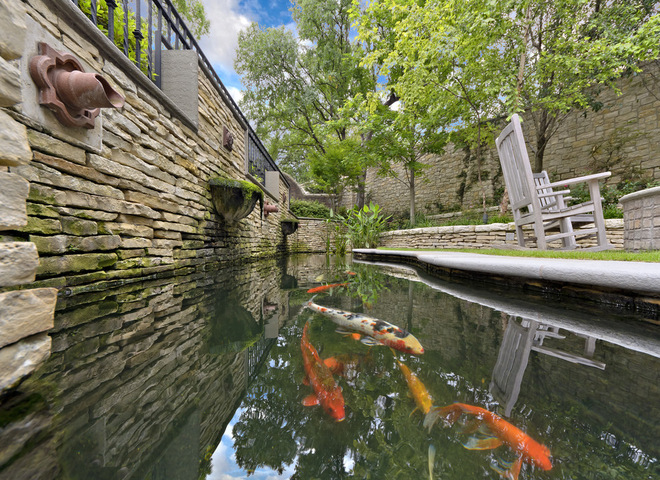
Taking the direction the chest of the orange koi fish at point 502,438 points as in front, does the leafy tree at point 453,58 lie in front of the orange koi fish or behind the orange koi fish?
behind

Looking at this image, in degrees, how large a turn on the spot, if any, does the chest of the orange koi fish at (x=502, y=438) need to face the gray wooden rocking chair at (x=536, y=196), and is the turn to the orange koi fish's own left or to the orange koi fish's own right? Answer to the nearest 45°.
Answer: approximately 135° to the orange koi fish's own left

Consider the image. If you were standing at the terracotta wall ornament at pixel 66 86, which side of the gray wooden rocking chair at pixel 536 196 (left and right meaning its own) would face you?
back

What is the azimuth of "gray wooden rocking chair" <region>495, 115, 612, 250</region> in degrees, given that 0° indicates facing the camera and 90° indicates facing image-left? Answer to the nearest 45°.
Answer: approximately 225°

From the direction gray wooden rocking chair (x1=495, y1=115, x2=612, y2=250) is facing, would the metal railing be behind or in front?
behind

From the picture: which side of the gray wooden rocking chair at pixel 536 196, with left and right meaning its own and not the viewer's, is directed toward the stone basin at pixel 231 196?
back

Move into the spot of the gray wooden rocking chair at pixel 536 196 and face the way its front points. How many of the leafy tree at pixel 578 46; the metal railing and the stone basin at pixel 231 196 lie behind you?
2

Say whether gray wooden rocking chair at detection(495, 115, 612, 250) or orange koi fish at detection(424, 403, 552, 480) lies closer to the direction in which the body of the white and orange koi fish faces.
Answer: the orange koi fish

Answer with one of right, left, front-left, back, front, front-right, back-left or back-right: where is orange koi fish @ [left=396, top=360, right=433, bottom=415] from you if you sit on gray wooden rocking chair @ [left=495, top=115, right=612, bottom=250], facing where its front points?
back-right

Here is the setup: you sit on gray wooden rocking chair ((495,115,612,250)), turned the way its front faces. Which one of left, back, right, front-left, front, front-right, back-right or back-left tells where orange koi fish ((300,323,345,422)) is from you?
back-right
